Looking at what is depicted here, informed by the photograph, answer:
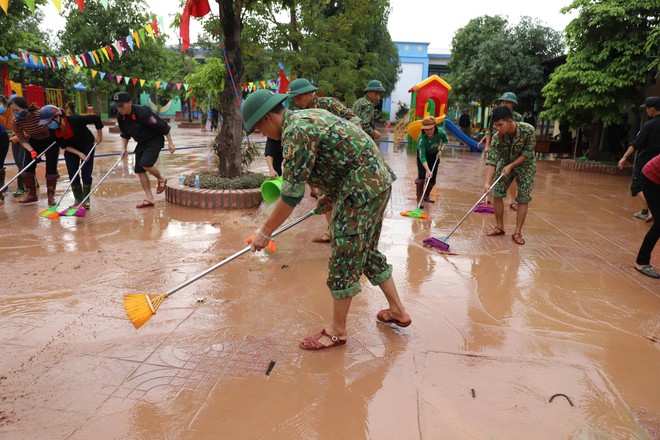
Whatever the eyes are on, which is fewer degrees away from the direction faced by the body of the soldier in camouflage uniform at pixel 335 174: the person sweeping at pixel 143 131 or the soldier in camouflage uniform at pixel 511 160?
the person sweeping

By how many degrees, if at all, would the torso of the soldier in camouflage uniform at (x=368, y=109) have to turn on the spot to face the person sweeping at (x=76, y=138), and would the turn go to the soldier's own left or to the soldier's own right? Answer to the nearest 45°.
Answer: approximately 135° to the soldier's own right

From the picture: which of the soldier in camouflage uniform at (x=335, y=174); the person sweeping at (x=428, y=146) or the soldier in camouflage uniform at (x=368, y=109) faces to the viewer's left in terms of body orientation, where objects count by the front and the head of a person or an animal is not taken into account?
the soldier in camouflage uniform at (x=335, y=174)

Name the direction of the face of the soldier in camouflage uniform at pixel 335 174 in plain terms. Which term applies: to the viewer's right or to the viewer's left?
to the viewer's left

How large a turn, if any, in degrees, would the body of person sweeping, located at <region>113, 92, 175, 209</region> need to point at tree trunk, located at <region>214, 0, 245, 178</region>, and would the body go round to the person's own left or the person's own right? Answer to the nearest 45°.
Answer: approximately 135° to the person's own left

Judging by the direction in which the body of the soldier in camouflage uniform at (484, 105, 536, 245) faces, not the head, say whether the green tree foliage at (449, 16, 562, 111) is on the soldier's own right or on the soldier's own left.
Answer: on the soldier's own right

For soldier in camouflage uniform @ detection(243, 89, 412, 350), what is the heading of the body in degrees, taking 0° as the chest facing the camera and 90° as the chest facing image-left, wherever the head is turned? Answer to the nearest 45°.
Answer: approximately 90°

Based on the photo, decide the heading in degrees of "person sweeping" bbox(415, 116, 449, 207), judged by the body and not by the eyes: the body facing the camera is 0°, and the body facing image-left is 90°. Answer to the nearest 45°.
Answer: approximately 0°
